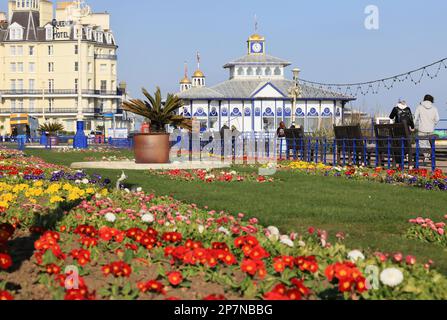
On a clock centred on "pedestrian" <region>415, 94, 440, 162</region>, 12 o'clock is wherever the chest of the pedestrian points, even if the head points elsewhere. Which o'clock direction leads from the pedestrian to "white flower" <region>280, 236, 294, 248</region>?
The white flower is roughly at 6 o'clock from the pedestrian.

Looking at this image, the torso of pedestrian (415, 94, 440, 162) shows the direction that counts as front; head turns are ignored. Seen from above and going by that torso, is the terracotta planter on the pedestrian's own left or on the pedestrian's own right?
on the pedestrian's own left

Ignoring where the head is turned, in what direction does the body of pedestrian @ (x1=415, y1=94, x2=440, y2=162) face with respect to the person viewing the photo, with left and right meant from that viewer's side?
facing away from the viewer

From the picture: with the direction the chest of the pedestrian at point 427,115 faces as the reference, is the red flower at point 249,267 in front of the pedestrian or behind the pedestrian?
behind

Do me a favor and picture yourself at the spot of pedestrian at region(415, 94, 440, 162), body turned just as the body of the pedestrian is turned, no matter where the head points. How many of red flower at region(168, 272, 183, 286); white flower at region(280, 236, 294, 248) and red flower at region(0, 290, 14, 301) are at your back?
3

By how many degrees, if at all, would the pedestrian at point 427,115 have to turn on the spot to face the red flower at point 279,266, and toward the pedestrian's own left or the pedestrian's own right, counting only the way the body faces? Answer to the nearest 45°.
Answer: approximately 180°

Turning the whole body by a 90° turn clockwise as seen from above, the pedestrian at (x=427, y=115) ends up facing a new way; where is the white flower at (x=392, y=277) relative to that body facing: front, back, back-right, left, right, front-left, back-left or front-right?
right

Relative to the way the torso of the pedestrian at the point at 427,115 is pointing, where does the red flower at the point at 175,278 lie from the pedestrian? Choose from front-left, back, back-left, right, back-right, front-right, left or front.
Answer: back

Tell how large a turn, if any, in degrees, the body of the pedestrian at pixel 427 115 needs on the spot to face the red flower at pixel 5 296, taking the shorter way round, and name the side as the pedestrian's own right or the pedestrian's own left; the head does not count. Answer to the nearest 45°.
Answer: approximately 180°

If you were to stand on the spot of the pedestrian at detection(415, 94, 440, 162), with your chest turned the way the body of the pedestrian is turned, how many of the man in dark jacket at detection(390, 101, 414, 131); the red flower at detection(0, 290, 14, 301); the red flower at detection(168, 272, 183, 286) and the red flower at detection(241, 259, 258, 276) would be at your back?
3

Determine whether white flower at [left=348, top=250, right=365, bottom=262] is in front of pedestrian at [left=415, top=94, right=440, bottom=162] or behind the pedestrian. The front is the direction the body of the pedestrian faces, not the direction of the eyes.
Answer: behind

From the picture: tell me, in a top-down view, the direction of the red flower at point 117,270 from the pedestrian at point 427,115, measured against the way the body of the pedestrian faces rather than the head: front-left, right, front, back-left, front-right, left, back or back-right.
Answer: back
